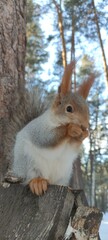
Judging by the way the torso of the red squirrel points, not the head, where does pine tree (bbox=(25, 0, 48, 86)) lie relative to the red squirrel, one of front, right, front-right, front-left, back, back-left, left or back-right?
back-left

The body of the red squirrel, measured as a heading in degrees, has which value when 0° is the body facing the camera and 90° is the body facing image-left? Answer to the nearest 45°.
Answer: approximately 315°
